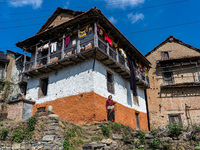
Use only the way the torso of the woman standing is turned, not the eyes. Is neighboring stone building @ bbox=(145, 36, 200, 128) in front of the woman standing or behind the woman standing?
behind

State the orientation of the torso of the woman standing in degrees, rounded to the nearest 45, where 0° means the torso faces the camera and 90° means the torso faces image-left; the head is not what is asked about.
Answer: approximately 0°

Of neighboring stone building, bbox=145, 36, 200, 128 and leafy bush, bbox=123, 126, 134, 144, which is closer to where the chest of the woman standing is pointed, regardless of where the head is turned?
the leafy bush

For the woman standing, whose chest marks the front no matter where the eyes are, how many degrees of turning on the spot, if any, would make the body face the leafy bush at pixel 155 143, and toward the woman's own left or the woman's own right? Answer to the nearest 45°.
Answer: approximately 45° to the woman's own left

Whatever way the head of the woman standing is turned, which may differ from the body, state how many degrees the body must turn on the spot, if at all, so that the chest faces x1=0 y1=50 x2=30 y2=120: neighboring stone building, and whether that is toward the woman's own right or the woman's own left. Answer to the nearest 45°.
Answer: approximately 135° to the woman's own right
